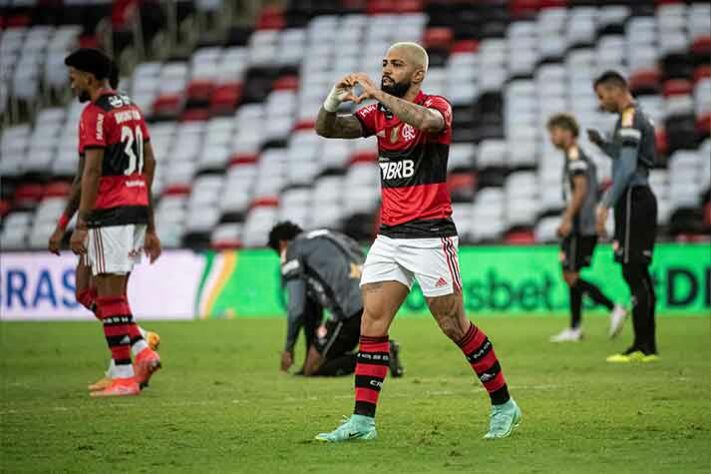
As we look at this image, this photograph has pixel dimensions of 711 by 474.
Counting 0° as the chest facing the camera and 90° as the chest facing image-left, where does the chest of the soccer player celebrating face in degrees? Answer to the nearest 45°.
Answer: approximately 45°

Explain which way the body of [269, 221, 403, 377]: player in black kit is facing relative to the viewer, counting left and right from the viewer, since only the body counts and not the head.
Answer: facing to the left of the viewer

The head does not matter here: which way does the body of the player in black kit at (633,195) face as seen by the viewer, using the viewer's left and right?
facing to the left of the viewer

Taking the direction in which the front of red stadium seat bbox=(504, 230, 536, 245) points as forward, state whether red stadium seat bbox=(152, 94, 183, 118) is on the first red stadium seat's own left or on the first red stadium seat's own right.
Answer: on the first red stadium seat's own right

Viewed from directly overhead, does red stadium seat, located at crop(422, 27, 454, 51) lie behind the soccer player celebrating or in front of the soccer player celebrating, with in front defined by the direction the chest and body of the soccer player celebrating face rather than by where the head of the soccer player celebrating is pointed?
behind

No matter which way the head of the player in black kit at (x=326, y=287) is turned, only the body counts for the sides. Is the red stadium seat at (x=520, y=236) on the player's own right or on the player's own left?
on the player's own right

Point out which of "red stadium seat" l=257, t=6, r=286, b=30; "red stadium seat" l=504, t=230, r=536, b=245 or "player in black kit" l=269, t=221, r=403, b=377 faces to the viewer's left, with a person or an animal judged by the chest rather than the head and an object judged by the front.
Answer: the player in black kit

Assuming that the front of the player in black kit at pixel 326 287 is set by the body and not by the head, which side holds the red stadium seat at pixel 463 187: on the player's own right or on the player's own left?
on the player's own right
